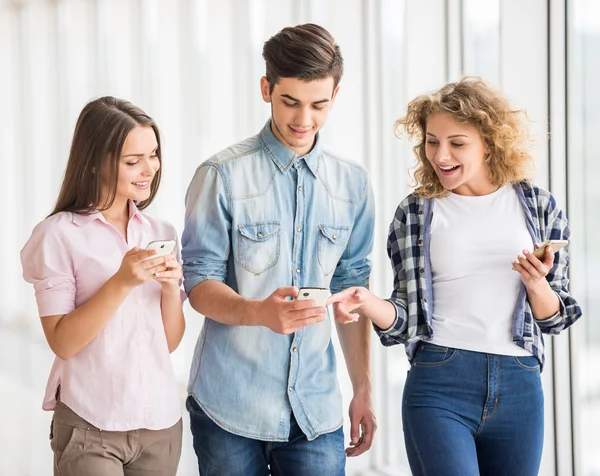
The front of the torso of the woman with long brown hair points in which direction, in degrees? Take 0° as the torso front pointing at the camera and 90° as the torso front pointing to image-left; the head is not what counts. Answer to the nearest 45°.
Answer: approximately 315°

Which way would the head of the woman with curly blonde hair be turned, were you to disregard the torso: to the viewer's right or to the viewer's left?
to the viewer's left

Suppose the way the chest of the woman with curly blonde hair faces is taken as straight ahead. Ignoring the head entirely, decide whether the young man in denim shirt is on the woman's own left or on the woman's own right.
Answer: on the woman's own right

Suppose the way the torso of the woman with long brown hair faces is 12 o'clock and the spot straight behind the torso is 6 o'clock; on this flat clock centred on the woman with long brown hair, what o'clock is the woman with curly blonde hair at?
The woman with curly blonde hair is roughly at 11 o'clock from the woman with long brown hair.

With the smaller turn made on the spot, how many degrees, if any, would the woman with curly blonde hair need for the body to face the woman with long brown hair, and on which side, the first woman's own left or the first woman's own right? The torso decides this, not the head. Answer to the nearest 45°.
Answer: approximately 90° to the first woman's own right
